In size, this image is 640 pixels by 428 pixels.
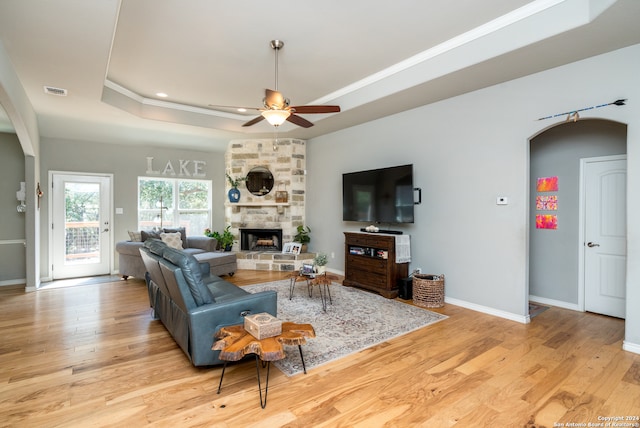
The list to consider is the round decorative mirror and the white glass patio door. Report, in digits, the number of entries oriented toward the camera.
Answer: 2

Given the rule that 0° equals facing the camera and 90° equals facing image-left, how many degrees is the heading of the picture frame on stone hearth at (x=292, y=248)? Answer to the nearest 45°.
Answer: approximately 0°

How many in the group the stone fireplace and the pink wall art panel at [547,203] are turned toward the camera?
2

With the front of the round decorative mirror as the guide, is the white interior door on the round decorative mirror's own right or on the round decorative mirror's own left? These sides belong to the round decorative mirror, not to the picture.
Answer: on the round decorative mirror's own left

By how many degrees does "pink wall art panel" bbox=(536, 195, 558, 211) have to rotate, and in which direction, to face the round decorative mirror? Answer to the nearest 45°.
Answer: approximately 90° to its right

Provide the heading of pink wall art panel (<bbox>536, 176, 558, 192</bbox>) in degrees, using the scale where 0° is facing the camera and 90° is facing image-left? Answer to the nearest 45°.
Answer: approximately 0°
